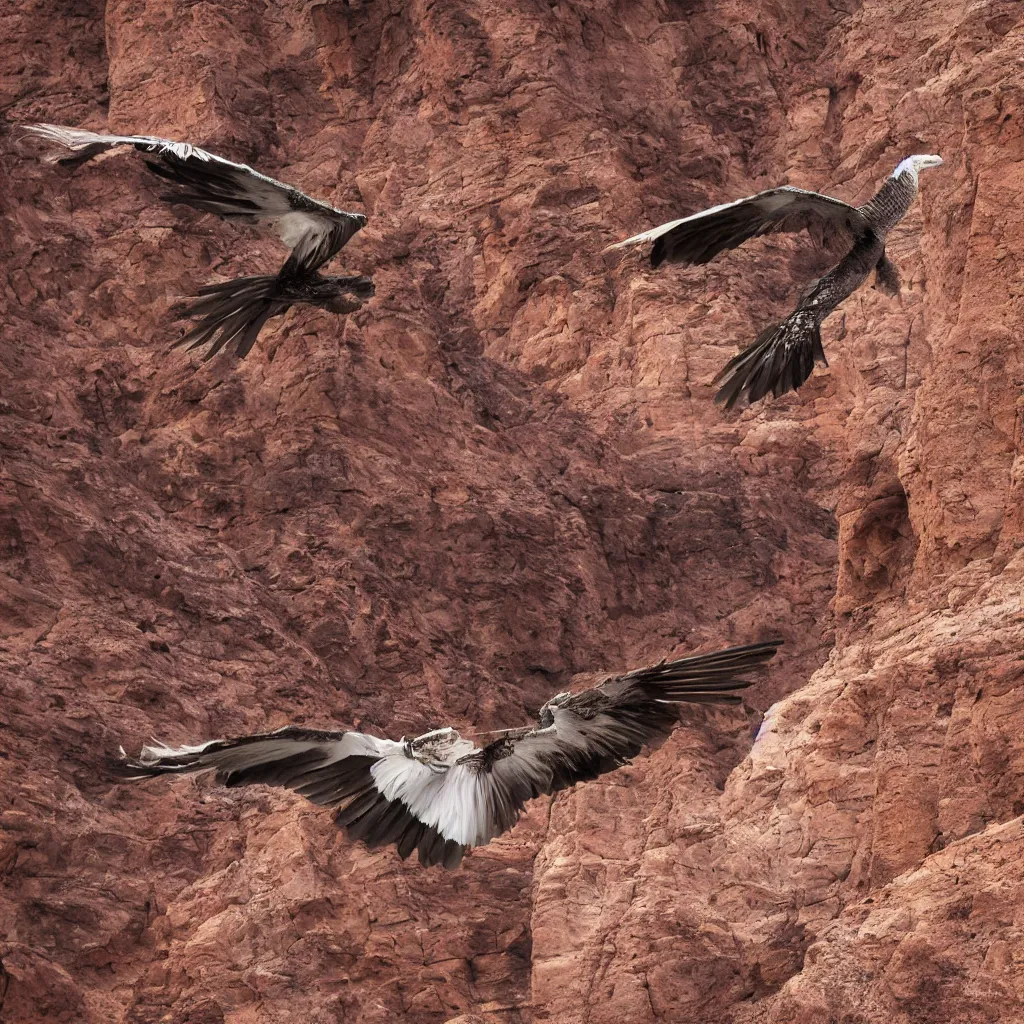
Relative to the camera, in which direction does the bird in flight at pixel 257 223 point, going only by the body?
to the viewer's right

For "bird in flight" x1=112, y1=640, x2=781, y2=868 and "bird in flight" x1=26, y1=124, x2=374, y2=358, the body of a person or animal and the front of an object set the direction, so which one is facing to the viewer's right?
"bird in flight" x1=26, y1=124, x2=374, y2=358

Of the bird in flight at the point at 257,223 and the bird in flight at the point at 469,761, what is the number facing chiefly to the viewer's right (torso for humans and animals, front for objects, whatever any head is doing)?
1

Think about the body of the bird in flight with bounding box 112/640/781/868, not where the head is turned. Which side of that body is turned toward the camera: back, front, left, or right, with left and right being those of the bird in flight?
back

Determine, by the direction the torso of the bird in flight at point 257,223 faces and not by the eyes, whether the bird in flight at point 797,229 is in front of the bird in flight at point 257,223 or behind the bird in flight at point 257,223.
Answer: in front
